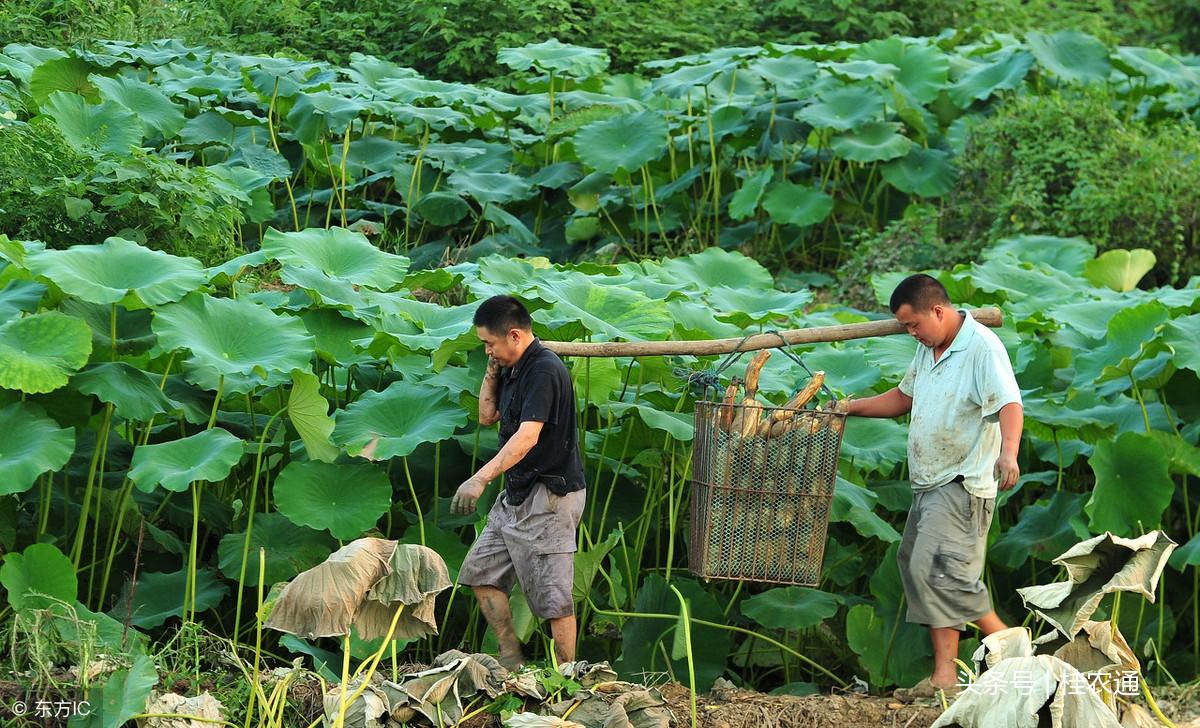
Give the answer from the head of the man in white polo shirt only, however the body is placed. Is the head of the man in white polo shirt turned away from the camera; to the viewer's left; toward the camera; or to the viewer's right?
to the viewer's left

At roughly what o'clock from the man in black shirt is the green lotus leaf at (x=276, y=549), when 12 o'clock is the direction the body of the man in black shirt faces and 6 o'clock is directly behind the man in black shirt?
The green lotus leaf is roughly at 1 o'clock from the man in black shirt.

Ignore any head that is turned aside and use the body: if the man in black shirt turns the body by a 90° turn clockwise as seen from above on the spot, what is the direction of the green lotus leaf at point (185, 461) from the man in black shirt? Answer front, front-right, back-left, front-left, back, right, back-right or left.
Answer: left

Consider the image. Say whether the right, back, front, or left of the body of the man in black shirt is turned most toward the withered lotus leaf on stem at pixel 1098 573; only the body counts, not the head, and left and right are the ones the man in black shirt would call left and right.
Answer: back

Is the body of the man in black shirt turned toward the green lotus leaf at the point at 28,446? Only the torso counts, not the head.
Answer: yes

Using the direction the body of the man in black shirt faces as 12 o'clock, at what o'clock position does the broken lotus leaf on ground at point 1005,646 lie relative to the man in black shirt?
The broken lotus leaf on ground is roughly at 7 o'clock from the man in black shirt.

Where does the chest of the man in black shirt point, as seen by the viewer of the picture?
to the viewer's left

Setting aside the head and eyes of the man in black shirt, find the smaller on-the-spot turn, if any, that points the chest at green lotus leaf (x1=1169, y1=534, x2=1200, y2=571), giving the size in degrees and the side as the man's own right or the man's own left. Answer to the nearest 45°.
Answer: approximately 180°

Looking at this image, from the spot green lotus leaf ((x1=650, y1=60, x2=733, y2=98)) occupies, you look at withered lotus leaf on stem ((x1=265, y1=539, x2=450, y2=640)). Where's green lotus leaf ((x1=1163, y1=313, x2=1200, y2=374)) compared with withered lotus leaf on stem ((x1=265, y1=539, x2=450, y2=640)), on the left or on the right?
left

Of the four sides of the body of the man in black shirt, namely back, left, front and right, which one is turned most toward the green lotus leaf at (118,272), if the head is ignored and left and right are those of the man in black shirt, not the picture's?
front

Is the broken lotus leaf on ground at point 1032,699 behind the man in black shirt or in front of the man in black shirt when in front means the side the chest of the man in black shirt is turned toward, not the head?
behind

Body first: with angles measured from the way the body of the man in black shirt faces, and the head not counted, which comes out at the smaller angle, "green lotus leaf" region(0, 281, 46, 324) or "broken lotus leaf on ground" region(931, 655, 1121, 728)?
the green lotus leaf

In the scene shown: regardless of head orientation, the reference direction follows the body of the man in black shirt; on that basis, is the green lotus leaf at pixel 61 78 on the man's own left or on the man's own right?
on the man's own right

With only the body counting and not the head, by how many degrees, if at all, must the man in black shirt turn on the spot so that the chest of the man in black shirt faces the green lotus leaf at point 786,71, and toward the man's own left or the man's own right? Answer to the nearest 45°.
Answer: approximately 90° to the man's own right

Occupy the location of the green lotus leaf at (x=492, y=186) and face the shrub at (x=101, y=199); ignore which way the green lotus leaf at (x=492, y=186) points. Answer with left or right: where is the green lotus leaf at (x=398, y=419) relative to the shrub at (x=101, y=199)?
left

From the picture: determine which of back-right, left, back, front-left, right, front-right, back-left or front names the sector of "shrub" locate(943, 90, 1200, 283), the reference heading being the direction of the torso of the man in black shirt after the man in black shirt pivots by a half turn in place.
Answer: front-left

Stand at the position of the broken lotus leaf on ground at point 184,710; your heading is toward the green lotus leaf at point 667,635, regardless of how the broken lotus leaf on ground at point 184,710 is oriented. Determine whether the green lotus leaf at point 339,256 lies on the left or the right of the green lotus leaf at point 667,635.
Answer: left

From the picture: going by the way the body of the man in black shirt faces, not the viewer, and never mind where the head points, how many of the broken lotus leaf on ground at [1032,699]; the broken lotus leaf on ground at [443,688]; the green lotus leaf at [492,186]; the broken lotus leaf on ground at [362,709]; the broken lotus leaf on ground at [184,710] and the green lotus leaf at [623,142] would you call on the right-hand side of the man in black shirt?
2

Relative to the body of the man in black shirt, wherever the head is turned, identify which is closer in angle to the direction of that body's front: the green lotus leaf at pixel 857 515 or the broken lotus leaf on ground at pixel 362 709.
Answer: the broken lotus leaf on ground

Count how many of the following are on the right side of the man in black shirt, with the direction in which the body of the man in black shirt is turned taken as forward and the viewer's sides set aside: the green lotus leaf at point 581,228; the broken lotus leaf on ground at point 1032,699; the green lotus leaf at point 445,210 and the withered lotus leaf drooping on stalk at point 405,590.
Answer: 2
